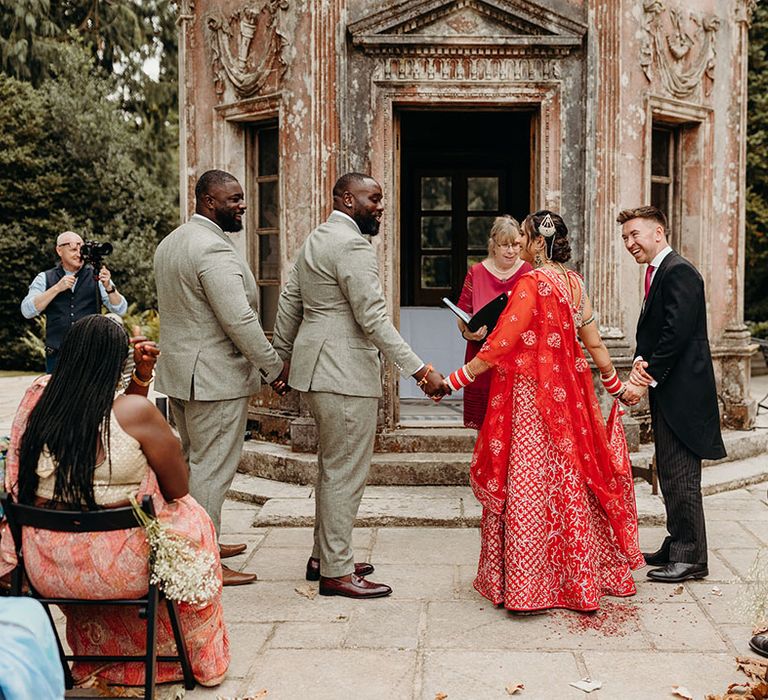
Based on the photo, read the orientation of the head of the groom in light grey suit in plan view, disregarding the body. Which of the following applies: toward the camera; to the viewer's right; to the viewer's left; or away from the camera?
to the viewer's right

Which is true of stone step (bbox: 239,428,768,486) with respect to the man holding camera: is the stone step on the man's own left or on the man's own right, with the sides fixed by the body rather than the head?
on the man's own left

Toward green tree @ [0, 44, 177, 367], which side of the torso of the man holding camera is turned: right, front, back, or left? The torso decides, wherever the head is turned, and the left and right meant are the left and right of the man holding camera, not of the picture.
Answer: back

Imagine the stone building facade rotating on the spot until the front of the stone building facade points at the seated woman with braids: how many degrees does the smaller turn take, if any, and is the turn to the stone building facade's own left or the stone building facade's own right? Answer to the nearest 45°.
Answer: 0° — it already faces them

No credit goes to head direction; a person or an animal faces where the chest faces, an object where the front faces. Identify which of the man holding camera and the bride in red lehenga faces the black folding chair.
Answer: the man holding camera

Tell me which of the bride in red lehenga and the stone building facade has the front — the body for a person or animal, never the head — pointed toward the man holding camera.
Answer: the bride in red lehenga

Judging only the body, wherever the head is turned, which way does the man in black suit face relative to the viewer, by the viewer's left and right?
facing to the left of the viewer

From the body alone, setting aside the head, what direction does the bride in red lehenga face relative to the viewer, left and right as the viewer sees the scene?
facing away from the viewer and to the left of the viewer

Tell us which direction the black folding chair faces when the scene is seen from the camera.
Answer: facing away from the viewer and to the right of the viewer
